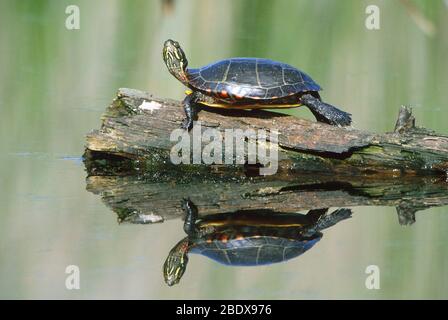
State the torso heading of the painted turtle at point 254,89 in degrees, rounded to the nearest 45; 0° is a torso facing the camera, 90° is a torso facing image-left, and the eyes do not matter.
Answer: approximately 90°
